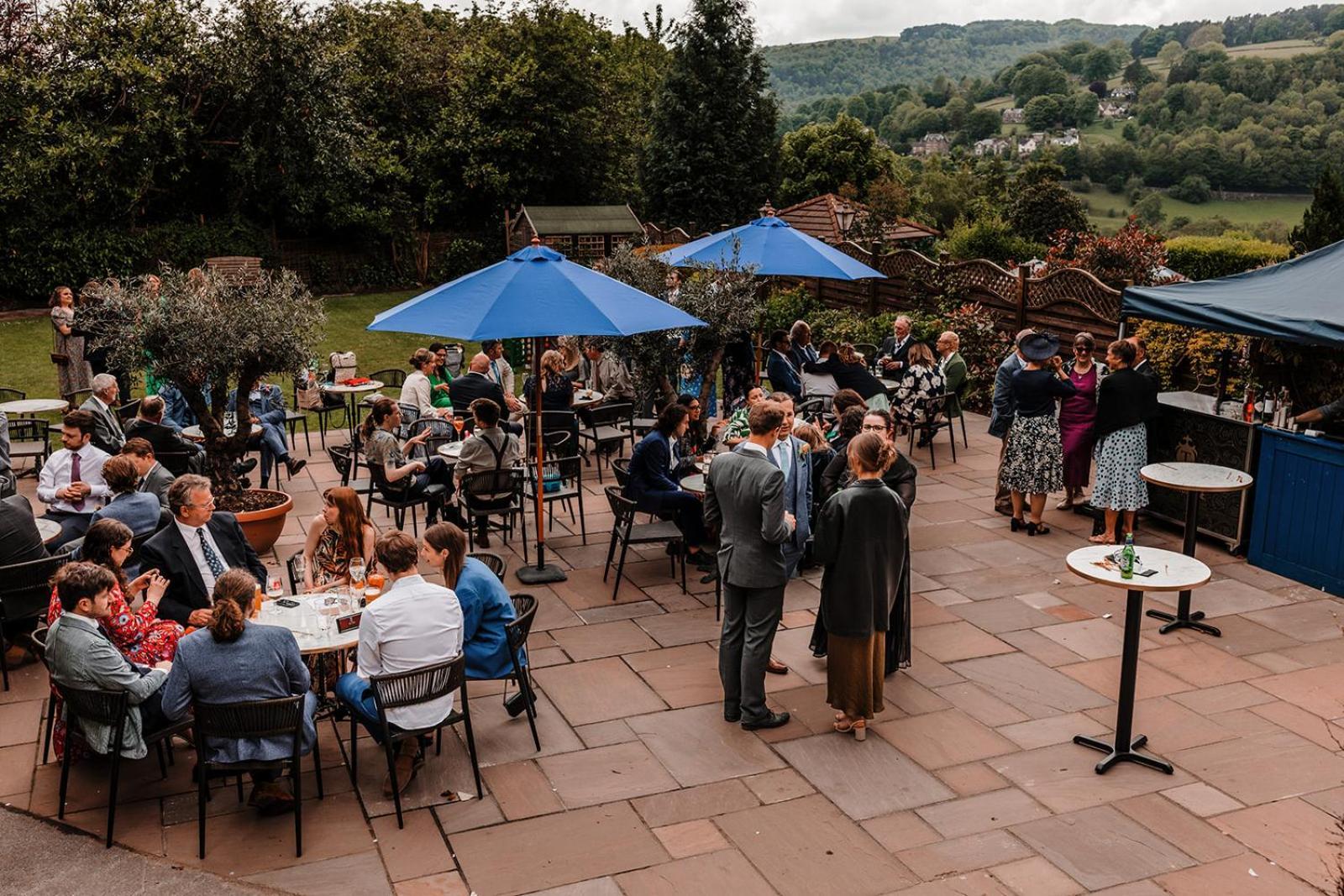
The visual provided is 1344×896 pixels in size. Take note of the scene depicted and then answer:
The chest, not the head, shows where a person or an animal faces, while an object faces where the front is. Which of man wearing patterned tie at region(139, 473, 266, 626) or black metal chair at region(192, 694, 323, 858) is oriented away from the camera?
the black metal chair

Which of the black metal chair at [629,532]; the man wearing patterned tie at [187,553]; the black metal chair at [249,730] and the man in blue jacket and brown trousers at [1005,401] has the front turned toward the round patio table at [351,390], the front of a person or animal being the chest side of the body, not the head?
the black metal chair at [249,730]

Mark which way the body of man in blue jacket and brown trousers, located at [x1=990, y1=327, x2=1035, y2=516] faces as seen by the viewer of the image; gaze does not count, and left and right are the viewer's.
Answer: facing to the right of the viewer

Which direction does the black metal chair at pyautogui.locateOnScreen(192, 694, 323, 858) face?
away from the camera

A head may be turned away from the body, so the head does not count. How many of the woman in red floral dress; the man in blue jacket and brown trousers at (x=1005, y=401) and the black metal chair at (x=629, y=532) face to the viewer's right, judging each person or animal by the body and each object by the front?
3

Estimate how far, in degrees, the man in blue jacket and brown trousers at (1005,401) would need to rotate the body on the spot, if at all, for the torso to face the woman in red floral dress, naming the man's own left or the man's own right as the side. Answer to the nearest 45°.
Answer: approximately 135° to the man's own right

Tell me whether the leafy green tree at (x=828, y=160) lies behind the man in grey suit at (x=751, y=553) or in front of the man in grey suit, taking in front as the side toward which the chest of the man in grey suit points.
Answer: in front

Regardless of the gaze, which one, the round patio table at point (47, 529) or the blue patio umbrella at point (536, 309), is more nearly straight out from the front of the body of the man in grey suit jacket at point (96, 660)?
the blue patio umbrella

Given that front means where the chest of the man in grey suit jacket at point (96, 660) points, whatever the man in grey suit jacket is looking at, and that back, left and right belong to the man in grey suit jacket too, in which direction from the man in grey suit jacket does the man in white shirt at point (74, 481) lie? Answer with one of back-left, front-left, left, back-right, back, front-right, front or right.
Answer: front-left

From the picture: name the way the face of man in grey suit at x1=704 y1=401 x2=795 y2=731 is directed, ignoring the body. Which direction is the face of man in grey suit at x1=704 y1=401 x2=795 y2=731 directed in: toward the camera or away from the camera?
away from the camera

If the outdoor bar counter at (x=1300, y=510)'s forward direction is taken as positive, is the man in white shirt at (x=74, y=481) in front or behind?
in front

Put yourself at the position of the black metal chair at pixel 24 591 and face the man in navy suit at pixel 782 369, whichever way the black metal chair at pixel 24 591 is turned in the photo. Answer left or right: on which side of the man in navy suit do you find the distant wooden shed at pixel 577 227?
left

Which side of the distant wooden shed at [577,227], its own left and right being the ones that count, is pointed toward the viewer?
front

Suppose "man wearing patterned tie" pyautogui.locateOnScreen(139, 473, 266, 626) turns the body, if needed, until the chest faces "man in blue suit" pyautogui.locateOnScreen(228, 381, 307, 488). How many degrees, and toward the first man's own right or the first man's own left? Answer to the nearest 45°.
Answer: approximately 135° to the first man's own left

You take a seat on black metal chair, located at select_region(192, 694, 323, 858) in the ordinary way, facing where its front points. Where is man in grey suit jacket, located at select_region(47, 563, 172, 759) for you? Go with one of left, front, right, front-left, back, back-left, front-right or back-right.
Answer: front-left

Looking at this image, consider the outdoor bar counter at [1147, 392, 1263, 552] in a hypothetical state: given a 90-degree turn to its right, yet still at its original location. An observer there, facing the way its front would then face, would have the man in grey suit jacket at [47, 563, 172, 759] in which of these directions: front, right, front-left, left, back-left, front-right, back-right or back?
left

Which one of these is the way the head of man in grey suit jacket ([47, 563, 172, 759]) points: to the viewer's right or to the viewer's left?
to the viewer's right

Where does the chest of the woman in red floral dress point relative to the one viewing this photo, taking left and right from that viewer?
facing to the right of the viewer
